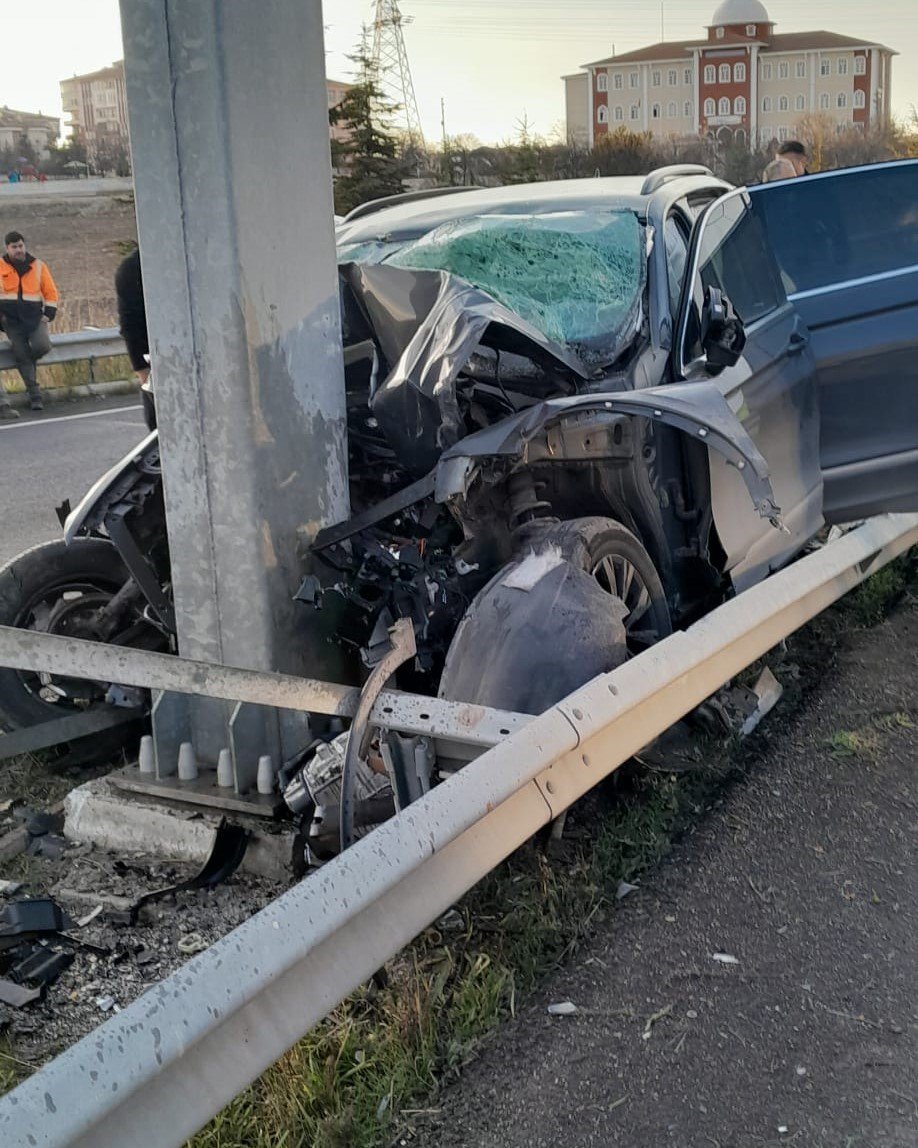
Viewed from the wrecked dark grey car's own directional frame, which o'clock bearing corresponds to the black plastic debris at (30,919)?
The black plastic debris is roughly at 12 o'clock from the wrecked dark grey car.

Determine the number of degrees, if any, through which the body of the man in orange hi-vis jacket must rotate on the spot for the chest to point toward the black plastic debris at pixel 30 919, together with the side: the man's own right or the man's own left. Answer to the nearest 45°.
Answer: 0° — they already face it

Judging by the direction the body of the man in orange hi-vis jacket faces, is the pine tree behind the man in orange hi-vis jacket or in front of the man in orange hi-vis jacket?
behind

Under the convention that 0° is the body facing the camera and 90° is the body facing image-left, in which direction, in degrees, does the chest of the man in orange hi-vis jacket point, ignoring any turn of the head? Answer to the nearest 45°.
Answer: approximately 0°

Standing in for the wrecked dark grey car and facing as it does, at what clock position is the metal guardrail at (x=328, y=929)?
The metal guardrail is roughly at 11 o'clock from the wrecked dark grey car.

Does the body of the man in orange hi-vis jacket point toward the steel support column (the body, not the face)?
yes

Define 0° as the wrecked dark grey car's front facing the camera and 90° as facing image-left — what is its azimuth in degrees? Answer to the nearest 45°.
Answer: approximately 45°

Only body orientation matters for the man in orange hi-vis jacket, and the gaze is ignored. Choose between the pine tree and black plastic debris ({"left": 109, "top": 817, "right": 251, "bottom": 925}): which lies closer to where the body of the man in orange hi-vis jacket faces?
the black plastic debris

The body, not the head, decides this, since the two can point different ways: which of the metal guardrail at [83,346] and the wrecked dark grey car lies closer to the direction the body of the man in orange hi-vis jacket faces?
the wrecked dark grey car
